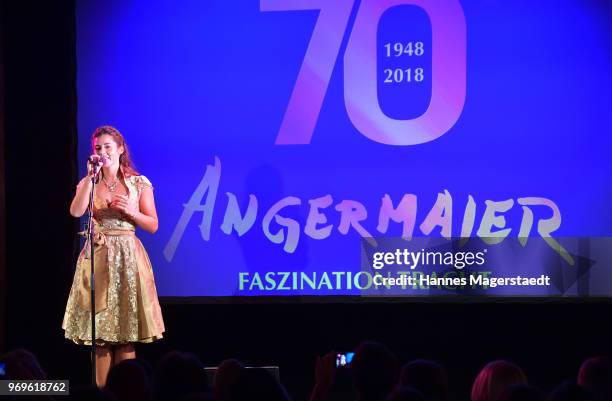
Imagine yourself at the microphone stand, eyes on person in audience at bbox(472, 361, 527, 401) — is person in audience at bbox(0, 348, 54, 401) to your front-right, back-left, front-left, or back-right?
front-right

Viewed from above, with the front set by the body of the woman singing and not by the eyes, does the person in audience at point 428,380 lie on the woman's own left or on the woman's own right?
on the woman's own left

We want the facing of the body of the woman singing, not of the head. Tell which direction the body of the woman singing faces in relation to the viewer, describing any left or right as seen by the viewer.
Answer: facing the viewer and to the left of the viewer

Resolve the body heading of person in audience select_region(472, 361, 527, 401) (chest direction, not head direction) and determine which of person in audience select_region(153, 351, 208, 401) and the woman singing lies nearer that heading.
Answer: the woman singing

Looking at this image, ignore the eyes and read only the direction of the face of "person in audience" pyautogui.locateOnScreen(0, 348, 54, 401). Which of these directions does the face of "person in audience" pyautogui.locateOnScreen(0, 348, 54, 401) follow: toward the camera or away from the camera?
away from the camera

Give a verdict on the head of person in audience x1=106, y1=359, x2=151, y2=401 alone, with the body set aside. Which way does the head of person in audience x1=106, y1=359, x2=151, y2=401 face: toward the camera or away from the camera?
away from the camera

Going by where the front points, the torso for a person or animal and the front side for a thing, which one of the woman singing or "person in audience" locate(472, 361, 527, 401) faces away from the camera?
the person in audience

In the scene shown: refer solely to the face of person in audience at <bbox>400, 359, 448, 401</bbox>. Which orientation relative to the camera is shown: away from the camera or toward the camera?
away from the camera

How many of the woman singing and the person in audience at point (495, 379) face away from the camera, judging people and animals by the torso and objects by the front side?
1

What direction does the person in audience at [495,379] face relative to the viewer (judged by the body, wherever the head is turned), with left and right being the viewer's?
facing away from the viewer

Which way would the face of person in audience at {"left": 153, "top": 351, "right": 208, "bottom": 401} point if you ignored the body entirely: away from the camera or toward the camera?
away from the camera

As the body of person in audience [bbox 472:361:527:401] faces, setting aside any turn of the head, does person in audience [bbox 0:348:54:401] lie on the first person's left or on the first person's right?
on the first person's left

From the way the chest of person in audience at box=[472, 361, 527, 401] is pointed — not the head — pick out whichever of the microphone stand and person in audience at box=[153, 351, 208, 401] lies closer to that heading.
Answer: the microphone stand

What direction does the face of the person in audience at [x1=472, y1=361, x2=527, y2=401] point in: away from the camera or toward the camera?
away from the camera
